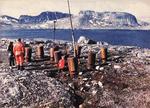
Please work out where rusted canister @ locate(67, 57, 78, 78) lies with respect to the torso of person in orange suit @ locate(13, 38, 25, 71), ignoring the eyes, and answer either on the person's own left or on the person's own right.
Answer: on the person's own right
